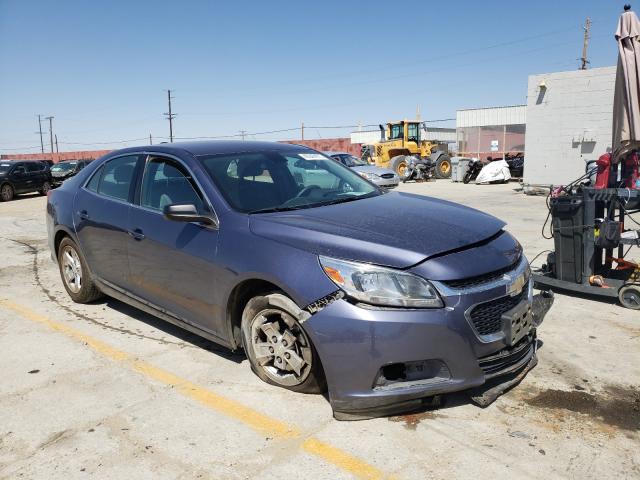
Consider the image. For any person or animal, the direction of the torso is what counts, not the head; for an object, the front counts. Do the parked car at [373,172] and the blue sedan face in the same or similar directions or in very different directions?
same or similar directions

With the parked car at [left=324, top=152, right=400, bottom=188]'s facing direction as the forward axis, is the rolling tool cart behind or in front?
in front

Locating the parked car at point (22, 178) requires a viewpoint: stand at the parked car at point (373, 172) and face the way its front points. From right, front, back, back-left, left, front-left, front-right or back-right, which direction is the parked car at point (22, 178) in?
back-right

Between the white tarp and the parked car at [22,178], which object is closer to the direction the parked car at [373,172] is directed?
the white tarp

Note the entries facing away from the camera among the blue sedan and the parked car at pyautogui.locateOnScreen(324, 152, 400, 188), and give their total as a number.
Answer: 0

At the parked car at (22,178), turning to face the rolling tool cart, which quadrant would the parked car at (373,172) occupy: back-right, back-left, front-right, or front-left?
front-left

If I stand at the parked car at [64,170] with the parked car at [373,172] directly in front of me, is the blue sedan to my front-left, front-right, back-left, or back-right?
front-right

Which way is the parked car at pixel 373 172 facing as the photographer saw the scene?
facing the viewer and to the right of the viewer
